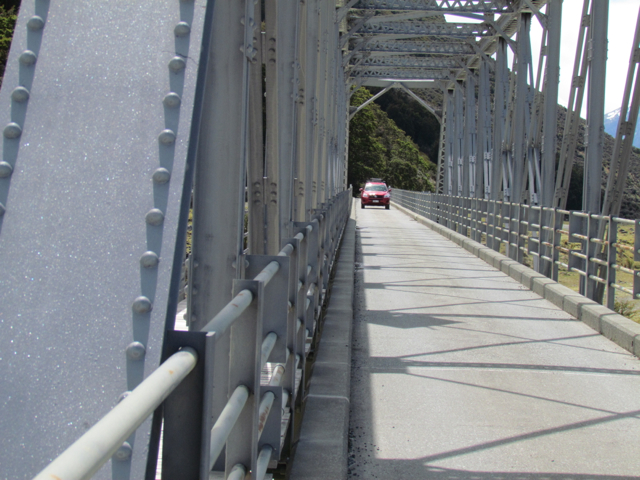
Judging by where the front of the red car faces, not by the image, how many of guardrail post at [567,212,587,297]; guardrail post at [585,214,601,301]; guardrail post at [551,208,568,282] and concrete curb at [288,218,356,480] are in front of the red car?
4

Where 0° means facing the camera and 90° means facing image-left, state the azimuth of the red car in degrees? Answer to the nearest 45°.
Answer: approximately 0°

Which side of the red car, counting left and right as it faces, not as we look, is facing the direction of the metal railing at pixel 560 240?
front

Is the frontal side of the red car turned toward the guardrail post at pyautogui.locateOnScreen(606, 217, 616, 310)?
yes

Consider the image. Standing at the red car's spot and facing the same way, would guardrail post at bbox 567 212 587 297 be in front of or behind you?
in front

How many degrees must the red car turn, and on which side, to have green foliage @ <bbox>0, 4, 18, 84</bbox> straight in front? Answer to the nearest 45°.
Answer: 0° — it already faces it

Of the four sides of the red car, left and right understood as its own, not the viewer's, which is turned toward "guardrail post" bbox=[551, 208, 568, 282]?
front

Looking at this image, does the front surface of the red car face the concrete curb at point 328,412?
yes

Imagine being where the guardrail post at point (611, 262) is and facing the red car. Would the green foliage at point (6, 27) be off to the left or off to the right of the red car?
left

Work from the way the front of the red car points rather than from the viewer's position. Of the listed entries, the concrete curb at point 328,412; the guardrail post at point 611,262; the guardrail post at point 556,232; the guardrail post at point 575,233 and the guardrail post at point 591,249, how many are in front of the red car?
5

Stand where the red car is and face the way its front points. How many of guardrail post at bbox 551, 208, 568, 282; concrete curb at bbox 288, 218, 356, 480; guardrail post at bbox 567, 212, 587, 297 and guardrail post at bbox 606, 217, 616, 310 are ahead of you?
4
